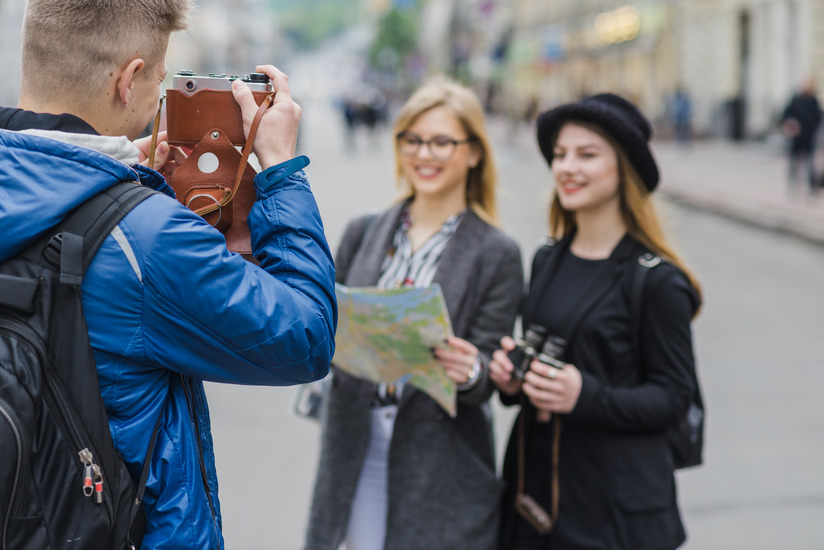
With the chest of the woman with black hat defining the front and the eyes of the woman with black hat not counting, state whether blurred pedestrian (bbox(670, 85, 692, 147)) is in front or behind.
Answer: behind

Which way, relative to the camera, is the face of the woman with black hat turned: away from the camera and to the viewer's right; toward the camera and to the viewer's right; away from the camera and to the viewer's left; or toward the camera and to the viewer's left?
toward the camera and to the viewer's left

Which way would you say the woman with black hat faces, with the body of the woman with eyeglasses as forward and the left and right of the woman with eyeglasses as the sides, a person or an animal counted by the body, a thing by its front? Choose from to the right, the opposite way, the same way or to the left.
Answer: the same way

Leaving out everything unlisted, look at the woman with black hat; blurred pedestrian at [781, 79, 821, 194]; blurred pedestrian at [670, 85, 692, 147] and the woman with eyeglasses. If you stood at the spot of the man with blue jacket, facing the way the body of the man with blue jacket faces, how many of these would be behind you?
0

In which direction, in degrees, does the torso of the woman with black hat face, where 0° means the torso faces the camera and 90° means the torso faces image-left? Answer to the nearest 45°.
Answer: approximately 45°

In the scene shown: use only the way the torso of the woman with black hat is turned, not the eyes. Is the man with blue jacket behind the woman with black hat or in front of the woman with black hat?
in front

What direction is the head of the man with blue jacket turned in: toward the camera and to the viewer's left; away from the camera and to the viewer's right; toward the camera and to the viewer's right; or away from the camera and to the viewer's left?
away from the camera and to the viewer's right

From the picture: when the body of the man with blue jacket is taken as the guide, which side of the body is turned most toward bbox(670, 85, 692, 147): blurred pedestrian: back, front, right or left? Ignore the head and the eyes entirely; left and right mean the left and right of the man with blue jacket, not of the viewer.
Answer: front

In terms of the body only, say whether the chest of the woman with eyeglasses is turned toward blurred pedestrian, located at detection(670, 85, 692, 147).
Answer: no

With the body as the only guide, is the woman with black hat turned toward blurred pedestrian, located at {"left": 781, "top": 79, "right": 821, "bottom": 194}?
no

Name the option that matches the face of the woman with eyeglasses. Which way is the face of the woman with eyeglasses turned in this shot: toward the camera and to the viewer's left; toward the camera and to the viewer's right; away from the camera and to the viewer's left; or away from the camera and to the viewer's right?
toward the camera and to the viewer's left

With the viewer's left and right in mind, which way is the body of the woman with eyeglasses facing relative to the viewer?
facing the viewer and to the left of the viewer

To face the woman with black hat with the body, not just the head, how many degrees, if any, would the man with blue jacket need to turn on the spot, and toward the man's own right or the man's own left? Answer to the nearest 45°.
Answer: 0° — they already face them

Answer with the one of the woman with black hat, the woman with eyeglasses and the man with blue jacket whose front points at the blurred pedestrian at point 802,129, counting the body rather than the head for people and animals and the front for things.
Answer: the man with blue jacket

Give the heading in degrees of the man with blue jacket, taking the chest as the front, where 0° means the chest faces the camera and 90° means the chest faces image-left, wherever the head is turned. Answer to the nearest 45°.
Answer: approximately 225°

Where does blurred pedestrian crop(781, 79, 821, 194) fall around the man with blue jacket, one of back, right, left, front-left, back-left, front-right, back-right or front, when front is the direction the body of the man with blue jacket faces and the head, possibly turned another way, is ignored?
front

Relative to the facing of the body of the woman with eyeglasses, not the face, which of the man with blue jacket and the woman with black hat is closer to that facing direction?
the man with blue jacket

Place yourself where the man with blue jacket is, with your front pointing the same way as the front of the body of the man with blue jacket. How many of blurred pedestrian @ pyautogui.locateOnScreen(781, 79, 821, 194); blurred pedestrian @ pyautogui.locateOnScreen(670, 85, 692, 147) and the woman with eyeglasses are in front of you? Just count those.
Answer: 3

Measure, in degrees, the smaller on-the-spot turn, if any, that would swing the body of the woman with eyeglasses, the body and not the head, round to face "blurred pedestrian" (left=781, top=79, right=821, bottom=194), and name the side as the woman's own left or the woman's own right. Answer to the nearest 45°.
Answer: approximately 180°

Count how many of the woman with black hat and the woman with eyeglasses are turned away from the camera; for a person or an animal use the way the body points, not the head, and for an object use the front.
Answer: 0

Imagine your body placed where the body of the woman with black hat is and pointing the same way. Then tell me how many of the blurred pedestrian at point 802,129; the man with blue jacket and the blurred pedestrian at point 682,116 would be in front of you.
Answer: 1

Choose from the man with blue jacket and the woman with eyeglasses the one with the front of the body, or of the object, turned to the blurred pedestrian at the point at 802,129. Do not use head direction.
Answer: the man with blue jacket
